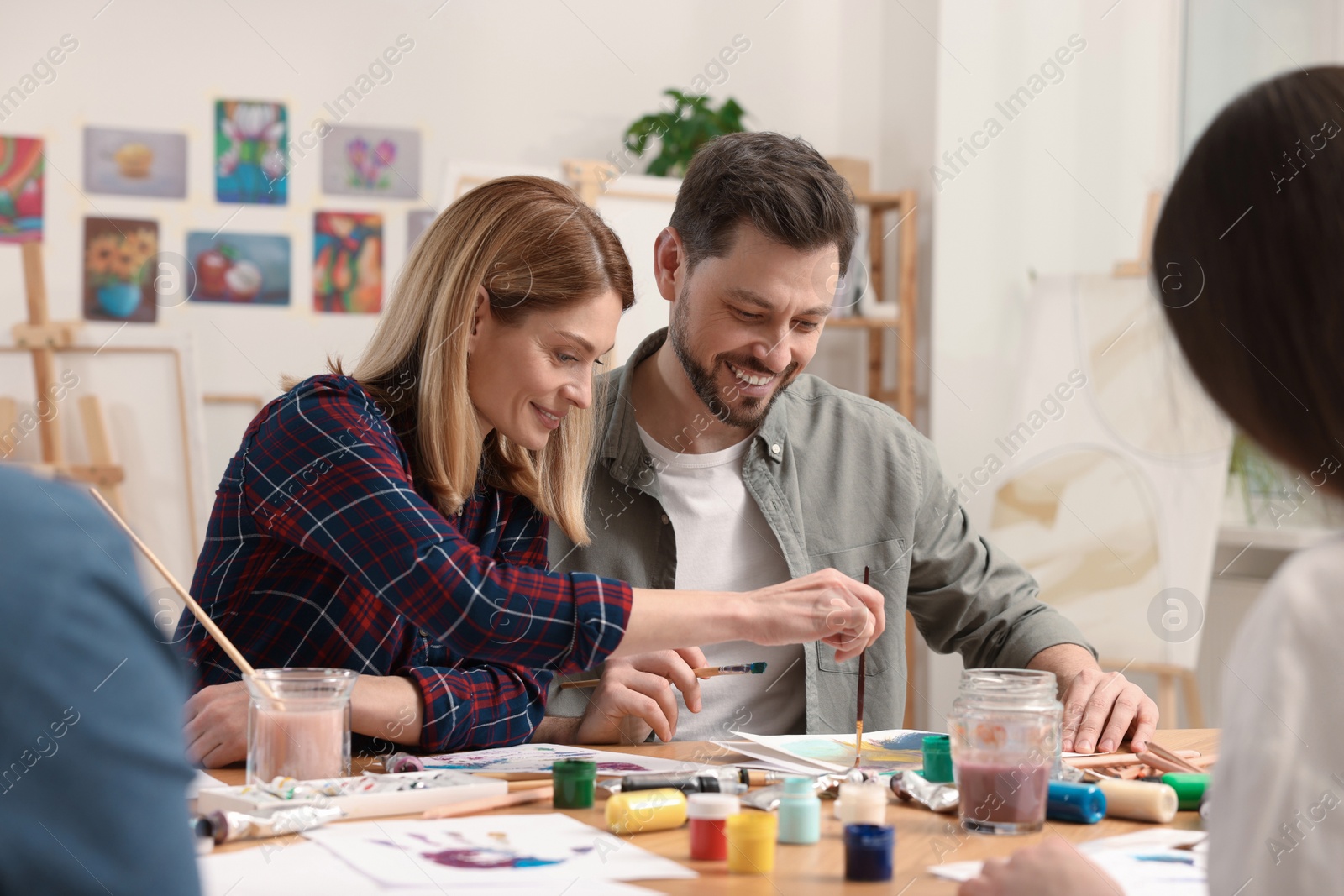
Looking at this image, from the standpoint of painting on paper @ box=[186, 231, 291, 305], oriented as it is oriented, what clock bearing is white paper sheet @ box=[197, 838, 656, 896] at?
The white paper sheet is roughly at 12 o'clock from the painting on paper.

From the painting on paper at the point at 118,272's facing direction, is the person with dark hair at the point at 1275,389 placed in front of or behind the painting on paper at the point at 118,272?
in front

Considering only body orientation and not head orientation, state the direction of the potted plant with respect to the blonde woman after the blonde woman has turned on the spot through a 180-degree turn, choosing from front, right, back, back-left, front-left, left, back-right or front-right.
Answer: front-right

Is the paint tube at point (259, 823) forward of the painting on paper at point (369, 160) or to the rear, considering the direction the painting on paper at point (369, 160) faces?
forward

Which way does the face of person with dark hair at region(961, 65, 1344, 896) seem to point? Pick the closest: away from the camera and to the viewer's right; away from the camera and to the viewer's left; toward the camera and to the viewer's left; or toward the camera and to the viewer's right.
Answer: away from the camera and to the viewer's left

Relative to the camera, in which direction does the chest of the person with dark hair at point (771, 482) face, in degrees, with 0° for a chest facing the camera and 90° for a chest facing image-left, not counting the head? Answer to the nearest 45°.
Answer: approximately 0°

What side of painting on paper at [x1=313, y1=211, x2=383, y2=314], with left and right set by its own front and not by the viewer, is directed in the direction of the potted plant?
left

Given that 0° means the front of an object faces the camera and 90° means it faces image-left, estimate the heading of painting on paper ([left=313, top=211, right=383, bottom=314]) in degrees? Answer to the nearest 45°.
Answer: approximately 0°

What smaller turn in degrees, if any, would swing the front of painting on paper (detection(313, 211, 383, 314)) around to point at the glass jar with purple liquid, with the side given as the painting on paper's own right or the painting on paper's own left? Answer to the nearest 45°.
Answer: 0° — it already faces it

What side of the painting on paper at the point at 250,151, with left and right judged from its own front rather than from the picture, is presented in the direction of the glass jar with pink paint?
front

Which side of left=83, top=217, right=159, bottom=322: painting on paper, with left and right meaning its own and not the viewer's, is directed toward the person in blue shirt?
front
